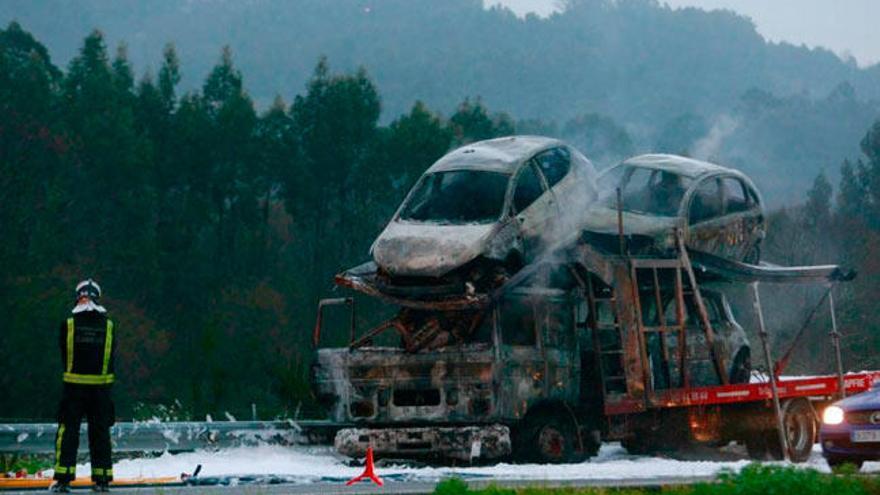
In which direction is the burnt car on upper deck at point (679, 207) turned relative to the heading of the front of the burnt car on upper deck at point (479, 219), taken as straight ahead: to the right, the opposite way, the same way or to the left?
the same way

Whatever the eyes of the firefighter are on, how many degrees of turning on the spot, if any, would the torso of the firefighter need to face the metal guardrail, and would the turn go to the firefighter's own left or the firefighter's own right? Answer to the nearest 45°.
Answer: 0° — they already face it

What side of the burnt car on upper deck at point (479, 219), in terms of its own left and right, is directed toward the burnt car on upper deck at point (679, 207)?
back

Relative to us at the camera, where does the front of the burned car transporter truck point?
facing the viewer and to the left of the viewer

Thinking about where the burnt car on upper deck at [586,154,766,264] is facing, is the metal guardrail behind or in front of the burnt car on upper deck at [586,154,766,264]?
in front

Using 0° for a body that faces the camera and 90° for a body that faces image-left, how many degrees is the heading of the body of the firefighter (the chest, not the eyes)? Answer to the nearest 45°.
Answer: approximately 180°

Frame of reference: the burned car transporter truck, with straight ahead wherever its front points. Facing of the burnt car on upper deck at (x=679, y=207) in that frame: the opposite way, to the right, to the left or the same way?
the same way

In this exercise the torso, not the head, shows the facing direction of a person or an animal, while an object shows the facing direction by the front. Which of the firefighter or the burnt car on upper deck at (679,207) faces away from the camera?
the firefighter

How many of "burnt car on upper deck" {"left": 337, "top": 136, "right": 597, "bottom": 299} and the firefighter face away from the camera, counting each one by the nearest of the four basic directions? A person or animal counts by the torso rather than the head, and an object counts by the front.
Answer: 1

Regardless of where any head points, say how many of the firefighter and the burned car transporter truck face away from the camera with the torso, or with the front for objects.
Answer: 1
